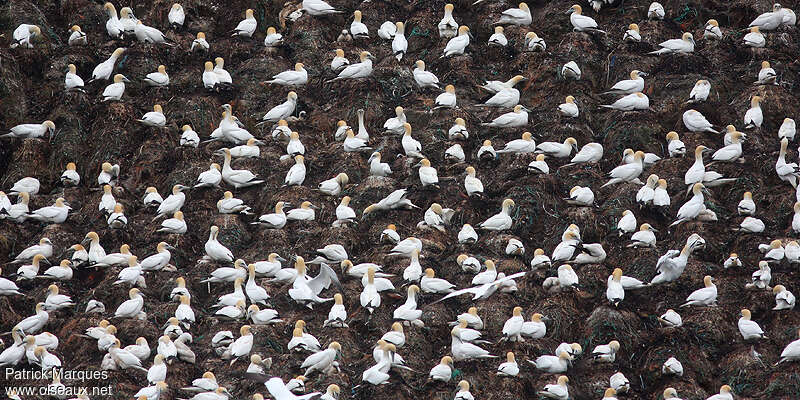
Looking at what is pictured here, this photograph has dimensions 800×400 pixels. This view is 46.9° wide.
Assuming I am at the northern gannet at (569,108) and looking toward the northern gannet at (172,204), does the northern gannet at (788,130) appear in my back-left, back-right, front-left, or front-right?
back-left

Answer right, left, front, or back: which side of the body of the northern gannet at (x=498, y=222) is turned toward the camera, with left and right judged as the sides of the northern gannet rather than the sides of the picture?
right

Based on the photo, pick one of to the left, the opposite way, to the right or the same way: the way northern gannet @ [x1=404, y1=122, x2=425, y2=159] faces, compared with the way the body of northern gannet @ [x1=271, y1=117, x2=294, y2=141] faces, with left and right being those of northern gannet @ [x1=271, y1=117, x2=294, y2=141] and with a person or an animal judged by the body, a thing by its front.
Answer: to the left

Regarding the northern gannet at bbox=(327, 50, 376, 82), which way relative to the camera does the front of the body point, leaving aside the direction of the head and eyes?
to the viewer's right

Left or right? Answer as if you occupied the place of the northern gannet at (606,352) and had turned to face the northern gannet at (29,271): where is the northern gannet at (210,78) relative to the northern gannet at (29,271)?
right

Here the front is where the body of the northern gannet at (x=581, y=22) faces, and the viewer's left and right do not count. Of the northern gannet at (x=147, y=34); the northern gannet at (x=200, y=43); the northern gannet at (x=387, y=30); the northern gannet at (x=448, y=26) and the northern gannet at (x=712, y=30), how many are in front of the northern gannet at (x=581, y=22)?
4

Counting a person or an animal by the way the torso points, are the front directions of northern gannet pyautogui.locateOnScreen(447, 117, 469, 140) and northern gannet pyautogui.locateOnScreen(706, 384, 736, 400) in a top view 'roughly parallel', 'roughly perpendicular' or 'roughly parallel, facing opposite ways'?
roughly perpendicular

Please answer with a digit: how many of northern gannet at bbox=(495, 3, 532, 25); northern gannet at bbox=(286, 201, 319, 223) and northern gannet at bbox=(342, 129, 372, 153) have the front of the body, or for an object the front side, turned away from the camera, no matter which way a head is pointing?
0

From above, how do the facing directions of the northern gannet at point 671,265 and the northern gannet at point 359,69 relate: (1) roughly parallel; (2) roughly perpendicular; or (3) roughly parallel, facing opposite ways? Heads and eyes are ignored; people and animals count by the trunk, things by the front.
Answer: roughly parallel

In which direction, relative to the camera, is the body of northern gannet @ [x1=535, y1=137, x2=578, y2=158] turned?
to the viewer's right
